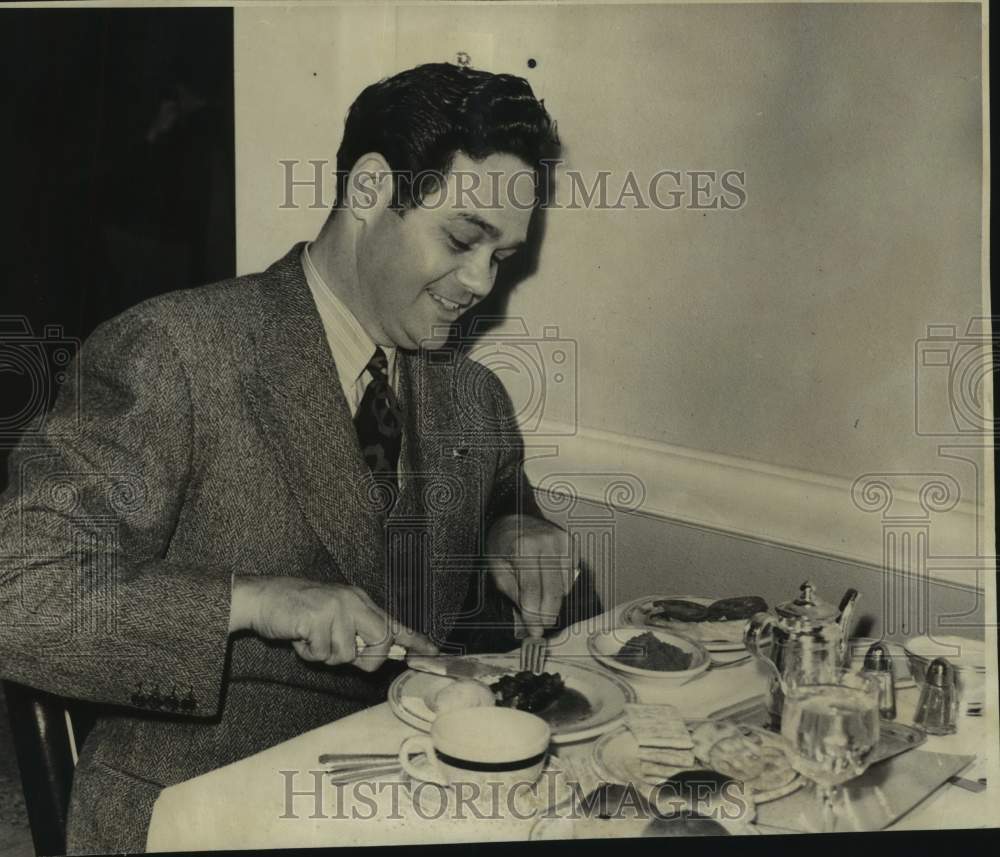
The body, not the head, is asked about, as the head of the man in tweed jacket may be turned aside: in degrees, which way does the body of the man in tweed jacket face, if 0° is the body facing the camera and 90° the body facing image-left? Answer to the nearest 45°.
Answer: approximately 315°

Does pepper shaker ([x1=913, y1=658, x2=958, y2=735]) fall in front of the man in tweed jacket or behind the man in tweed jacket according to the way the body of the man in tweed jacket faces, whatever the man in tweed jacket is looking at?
in front

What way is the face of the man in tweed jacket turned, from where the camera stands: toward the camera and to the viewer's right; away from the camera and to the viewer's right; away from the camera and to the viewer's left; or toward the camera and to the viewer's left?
toward the camera and to the viewer's right

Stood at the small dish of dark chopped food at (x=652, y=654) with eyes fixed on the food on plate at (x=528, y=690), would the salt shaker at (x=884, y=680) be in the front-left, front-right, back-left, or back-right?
back-left

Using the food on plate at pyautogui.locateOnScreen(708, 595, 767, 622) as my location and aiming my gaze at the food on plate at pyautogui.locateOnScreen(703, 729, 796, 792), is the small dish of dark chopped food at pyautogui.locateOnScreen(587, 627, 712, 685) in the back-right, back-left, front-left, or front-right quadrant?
front-right
